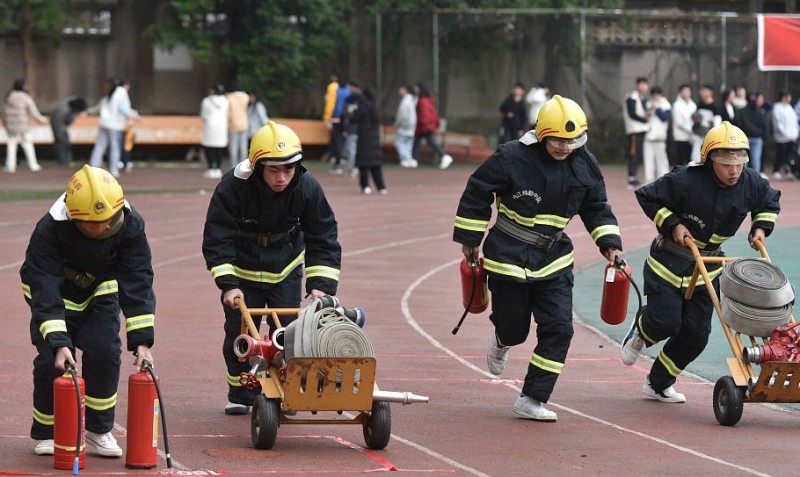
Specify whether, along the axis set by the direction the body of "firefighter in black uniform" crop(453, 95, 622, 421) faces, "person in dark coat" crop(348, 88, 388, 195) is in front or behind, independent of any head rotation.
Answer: behind

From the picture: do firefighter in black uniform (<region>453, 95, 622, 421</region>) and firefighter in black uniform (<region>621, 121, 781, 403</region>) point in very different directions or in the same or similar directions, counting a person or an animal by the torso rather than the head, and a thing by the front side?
same or similar directions

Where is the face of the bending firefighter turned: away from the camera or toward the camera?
toward the camera

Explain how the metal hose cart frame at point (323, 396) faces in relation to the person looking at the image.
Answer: facing the viewer

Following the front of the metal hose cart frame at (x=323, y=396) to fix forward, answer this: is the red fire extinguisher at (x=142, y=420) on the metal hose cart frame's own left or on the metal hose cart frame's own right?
on the metal hose cart frame's own right

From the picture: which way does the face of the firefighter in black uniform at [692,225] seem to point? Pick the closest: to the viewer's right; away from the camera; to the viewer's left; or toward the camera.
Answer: toward the camera

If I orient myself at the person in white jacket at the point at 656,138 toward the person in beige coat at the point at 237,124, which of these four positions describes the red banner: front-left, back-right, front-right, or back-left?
back-right

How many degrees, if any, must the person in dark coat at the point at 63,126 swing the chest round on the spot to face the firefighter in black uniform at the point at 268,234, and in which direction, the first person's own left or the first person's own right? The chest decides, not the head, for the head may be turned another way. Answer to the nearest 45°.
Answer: approximately 90° to the first person's own right
